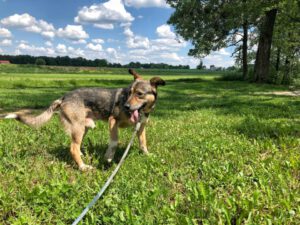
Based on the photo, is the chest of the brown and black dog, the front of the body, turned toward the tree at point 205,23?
no

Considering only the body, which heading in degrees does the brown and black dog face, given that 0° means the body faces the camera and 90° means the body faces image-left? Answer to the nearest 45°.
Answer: approximately 270°
